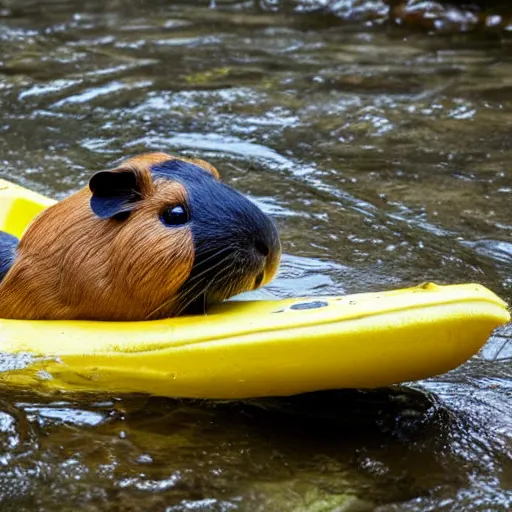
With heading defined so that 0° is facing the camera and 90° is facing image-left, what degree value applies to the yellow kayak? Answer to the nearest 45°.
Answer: approximately 270°
